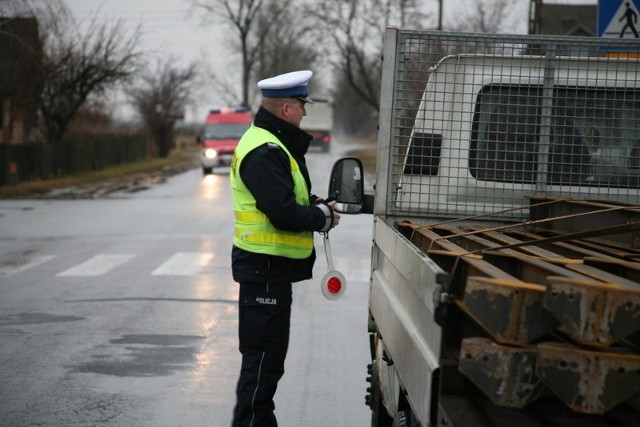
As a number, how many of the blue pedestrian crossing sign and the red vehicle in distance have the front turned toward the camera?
2

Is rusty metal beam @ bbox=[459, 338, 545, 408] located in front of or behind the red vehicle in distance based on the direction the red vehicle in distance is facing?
in front

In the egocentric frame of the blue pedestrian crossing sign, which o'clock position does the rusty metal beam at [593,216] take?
The rusty metal beam is roughly at 12 o'clock from the blue pedestrian crossing sign.

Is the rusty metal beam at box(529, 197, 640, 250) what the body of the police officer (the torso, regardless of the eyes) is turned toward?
yes

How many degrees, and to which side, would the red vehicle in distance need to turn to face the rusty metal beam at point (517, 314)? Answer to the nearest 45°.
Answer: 0° — it already faces it

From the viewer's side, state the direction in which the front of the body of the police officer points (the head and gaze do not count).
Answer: to the viewer's right

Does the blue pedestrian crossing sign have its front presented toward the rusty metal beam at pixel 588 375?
yes

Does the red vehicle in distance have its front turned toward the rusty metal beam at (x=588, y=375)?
yes

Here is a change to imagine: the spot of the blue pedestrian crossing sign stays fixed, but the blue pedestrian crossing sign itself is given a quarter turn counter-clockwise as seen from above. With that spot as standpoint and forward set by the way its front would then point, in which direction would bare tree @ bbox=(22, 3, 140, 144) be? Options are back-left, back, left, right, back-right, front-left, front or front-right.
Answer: back-left

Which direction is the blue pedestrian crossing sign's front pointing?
toward the camera

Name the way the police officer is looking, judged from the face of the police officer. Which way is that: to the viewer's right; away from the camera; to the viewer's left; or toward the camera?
to the viewer's right

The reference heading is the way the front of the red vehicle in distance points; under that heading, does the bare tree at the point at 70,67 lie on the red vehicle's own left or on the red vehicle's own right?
on the red vehicle's own right

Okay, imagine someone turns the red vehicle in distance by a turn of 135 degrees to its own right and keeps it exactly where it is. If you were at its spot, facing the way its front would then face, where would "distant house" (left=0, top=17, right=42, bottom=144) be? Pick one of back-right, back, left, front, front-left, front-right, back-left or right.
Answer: left

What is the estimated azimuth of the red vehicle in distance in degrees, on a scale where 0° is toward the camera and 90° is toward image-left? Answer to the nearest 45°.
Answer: approximately 0°

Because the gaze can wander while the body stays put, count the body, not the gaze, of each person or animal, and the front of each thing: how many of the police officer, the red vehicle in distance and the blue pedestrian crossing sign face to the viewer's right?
1

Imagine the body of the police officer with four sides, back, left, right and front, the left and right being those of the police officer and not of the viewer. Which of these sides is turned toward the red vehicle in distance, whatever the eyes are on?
left

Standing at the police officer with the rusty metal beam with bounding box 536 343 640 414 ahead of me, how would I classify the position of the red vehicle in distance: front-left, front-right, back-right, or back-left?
back-left
